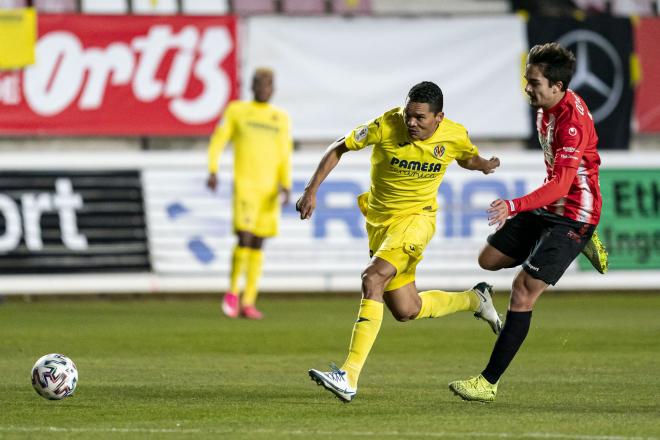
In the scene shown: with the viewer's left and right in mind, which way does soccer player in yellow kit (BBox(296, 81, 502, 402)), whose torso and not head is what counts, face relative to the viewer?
facing the viewer and to the left of the viewer

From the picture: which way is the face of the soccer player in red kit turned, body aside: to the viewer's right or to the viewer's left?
to the viewer's left

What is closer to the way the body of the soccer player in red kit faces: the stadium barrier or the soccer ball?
the soccer ball

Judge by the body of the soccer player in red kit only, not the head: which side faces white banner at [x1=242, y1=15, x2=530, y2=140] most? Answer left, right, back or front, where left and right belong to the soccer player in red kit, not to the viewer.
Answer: right

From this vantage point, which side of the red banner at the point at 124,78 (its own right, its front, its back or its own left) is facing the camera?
front

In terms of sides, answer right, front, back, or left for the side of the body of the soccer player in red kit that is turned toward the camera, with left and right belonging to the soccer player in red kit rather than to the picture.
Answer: left

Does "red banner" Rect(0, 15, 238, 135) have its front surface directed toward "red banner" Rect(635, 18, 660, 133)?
no

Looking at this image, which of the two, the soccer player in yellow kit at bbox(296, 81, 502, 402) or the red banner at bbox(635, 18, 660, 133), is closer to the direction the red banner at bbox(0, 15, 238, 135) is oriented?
the soccer player in yellow kit

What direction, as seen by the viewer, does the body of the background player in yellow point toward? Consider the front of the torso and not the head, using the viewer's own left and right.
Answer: facing the viewer

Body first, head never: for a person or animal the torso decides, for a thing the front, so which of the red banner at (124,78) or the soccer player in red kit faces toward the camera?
the red banner

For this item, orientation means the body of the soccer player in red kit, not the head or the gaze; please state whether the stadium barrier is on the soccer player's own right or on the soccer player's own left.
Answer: on the soccer player's own right

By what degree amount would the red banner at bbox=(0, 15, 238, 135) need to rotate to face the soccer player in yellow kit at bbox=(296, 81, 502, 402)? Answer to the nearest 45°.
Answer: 0° — it already faces them

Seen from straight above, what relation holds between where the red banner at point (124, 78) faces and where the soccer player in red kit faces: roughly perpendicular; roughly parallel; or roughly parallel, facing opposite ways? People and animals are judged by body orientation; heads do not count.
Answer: roughly perpendicular

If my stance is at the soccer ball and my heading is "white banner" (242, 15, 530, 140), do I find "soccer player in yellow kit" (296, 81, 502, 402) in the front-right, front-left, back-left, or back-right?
front-right

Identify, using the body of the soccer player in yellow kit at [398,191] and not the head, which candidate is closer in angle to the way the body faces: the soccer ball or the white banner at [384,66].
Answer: the soccer ball

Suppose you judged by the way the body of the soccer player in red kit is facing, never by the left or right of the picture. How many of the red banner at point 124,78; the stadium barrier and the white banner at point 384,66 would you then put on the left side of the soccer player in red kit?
0

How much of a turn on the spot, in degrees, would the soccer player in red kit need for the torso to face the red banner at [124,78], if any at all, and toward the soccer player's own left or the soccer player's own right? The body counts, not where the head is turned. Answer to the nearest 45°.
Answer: approximately 45° to the soccer player's own right

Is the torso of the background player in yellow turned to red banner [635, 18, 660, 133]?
no
